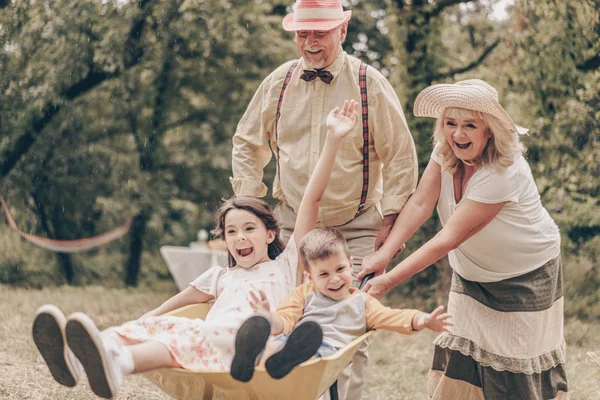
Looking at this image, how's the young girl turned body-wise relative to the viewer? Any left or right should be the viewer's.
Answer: facing the viewer and to the left of the viewer

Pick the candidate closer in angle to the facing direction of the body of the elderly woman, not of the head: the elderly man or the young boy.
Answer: the young boy

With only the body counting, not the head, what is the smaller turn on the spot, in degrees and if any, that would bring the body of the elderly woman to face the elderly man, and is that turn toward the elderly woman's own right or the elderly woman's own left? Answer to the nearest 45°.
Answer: approximately 90° to the elderly woman's own right

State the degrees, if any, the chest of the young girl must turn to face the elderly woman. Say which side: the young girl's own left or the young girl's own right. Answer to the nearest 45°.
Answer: approximately 135° to the young girl's own left

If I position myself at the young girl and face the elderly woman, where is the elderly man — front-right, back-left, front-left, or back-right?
front-left

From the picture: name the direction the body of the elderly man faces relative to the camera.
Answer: toward the camera

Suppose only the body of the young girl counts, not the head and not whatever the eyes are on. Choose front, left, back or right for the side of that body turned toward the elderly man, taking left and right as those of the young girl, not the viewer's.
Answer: back

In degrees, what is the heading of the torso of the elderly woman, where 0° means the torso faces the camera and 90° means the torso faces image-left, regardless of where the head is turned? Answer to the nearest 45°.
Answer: approximately 45°

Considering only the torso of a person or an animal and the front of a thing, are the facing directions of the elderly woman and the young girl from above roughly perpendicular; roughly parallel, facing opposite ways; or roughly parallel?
roughly parallel

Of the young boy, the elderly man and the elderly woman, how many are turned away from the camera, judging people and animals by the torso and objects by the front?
0

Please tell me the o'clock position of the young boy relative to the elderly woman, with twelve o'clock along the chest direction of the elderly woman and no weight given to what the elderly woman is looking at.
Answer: The young boy is roughly at 12 o'clock from the elderly woman.

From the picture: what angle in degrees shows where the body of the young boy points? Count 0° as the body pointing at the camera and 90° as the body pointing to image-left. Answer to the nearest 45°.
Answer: approximately 45°

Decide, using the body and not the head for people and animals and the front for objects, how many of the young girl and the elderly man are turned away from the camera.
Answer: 0

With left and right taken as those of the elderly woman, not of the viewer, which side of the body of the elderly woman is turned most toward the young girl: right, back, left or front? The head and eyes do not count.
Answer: front

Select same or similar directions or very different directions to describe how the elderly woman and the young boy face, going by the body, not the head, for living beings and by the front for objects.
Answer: same or similar directions
